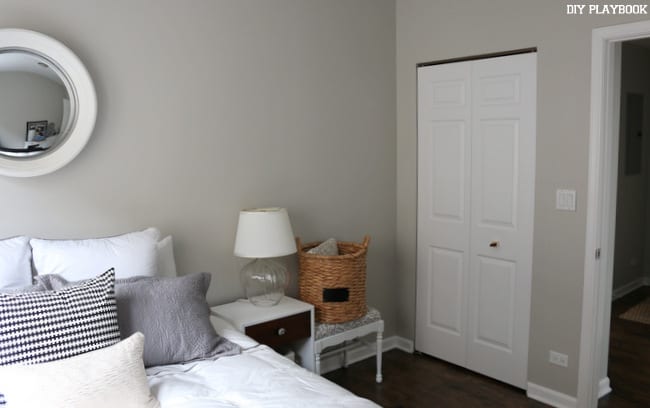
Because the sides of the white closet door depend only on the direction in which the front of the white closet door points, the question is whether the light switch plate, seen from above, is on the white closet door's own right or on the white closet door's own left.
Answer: on the white closet door's own left

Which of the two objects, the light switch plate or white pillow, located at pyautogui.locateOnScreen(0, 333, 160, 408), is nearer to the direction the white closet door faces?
the white pillow

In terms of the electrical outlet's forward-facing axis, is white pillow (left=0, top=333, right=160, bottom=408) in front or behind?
in front

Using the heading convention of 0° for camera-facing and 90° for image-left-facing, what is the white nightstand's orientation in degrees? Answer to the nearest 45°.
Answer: approximately 315°

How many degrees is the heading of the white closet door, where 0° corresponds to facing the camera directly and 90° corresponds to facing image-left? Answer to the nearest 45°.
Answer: approximately 45°

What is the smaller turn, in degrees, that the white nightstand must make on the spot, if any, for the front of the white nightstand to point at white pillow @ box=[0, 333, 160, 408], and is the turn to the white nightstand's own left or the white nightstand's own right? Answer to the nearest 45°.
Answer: approximately 90° to the white nightstand's own right

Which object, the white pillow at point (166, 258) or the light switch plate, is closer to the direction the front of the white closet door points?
the white pillow

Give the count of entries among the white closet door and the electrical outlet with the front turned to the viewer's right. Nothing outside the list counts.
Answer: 0

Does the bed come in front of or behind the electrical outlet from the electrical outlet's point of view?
in front

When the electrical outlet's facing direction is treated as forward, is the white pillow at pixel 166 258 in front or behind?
in front

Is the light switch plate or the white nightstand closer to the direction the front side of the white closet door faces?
the white nightstand
